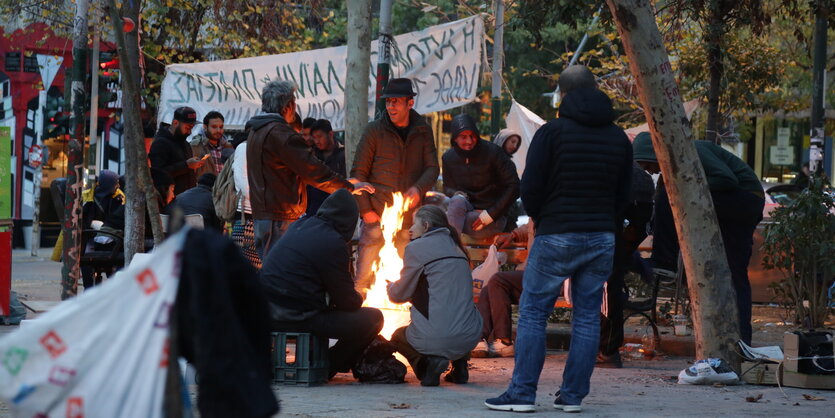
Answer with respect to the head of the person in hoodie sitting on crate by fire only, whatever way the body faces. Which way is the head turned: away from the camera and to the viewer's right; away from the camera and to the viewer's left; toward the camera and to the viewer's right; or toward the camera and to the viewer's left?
away from the camera and to the viewer's right

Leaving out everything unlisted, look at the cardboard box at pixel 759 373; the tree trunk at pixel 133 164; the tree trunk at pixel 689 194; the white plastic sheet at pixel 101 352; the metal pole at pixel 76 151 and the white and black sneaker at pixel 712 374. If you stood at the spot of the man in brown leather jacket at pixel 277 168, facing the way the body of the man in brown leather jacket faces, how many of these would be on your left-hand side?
2

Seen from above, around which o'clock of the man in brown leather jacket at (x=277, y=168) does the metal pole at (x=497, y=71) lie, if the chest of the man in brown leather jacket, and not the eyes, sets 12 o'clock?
The metal pole is roughly at 11 o'clock from the man in brown leather jacket.

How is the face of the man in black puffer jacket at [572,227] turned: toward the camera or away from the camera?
away from the camera

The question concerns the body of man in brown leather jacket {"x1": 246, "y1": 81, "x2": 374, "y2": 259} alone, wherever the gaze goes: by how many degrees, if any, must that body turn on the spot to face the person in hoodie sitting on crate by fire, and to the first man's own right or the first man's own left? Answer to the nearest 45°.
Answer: approximately 135° to the first man's own right

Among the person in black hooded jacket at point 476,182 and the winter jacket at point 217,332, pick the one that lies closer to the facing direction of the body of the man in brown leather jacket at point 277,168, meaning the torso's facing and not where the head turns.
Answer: the person in black hooded jacket

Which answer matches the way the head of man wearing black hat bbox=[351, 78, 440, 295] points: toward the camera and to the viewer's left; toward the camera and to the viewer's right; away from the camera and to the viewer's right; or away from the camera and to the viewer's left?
toward the camera and to the viewer's left

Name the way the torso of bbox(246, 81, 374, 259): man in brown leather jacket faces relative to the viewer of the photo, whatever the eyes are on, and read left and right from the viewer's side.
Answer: facing away from the viewer and to the right of the viewer

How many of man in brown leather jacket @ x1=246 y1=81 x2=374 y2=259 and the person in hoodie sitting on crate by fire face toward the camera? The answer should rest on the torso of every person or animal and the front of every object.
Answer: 0

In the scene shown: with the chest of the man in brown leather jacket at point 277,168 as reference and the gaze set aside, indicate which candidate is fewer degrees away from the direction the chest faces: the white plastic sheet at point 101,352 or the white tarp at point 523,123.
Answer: the white tarp

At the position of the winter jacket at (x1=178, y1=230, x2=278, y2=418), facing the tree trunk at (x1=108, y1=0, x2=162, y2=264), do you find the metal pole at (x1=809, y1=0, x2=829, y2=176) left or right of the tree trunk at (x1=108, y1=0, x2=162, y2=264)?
right

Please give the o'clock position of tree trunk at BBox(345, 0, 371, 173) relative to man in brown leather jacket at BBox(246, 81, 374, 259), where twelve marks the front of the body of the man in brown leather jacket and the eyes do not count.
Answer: The tree trunk is roughly at 11 o'clock from the man in brown leather jacket.

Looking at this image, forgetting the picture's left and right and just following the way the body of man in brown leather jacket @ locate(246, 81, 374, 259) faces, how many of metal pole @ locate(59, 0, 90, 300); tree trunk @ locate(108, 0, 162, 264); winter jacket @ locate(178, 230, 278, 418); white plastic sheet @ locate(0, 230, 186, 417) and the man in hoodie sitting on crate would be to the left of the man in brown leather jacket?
2

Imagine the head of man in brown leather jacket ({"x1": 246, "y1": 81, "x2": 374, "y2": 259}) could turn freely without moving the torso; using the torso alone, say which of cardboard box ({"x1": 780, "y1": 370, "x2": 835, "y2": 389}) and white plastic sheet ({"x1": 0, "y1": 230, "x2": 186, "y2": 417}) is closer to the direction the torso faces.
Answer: the cardboard box

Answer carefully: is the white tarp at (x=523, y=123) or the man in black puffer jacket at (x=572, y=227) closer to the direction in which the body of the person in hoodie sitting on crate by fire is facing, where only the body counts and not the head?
the white tarp

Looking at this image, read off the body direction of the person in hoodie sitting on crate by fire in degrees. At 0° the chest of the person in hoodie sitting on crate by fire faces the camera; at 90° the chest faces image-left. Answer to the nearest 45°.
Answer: approximately 225°

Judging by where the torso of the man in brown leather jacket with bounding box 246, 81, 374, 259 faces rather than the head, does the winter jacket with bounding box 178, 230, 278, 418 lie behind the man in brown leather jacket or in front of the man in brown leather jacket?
behind

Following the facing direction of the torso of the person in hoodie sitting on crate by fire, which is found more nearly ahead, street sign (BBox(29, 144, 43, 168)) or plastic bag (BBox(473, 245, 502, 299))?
the plastic bag
